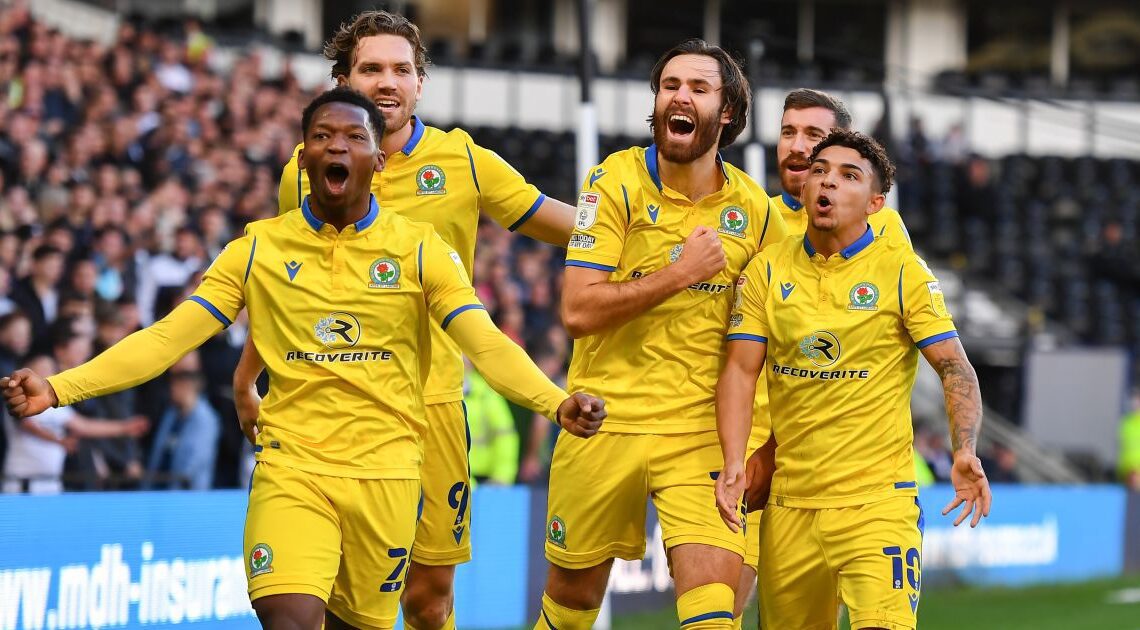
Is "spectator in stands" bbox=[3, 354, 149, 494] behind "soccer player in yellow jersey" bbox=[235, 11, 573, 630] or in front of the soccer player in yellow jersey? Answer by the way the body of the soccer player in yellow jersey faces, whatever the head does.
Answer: behind

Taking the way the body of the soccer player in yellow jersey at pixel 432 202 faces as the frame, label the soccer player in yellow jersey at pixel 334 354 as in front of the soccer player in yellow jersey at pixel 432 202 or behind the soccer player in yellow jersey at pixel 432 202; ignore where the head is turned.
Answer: in front

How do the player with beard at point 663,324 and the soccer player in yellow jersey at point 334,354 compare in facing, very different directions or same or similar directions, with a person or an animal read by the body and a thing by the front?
same or similar directions

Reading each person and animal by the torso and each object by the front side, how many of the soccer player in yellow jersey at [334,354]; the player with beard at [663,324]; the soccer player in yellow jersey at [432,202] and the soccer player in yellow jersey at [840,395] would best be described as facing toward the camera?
4

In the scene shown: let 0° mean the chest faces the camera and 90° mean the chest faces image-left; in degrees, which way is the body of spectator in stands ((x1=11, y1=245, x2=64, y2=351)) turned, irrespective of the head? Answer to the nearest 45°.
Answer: approximately 315°

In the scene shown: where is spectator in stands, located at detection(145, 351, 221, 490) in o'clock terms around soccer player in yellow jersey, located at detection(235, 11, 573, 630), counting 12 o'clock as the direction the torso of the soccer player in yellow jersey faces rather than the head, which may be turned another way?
The spectator in stands is roughly at 5 o'clock from the soccer player in yellow jersey.

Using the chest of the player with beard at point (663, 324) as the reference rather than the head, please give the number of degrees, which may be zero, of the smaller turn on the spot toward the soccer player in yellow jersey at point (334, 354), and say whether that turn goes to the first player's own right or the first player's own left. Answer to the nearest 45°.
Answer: approximately 45° to the first player's own right

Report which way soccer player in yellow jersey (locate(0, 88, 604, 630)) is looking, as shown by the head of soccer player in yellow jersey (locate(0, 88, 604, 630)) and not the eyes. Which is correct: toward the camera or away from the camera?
toward the camera

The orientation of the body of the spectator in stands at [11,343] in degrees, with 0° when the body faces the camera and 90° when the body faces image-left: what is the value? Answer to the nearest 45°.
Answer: approximately 315°

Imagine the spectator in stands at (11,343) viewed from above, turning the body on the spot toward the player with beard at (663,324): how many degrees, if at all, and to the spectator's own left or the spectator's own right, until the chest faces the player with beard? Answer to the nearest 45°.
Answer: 0° — they already face them

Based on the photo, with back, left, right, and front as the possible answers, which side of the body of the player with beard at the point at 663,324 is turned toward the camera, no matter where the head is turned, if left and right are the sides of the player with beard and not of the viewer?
front

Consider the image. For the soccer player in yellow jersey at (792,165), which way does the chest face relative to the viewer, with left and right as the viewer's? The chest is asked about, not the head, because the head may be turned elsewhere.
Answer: facing the viewer and to the left of the viewer

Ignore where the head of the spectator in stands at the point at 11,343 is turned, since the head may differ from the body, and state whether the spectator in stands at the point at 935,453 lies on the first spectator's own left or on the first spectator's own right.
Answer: on the first spectator's own left

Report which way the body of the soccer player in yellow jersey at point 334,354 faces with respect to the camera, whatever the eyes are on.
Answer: toward the camera

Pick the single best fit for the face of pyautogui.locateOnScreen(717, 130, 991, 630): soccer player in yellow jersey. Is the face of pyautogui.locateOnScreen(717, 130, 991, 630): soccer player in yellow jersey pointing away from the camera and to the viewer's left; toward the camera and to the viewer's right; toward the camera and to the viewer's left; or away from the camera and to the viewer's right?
toward the camera and to the viewer's left
